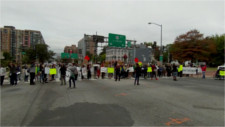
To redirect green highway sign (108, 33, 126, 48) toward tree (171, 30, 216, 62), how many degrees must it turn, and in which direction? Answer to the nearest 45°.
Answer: approximately 135° to its left

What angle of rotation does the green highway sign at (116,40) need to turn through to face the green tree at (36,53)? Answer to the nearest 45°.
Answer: approximately 135° to its right

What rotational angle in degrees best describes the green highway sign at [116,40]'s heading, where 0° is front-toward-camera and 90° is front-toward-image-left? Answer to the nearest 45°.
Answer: approximately 0°
